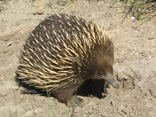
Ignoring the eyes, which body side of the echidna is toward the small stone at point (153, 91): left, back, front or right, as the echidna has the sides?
front

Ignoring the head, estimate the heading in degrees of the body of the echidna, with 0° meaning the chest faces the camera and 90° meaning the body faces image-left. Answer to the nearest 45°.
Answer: approximately 270°
